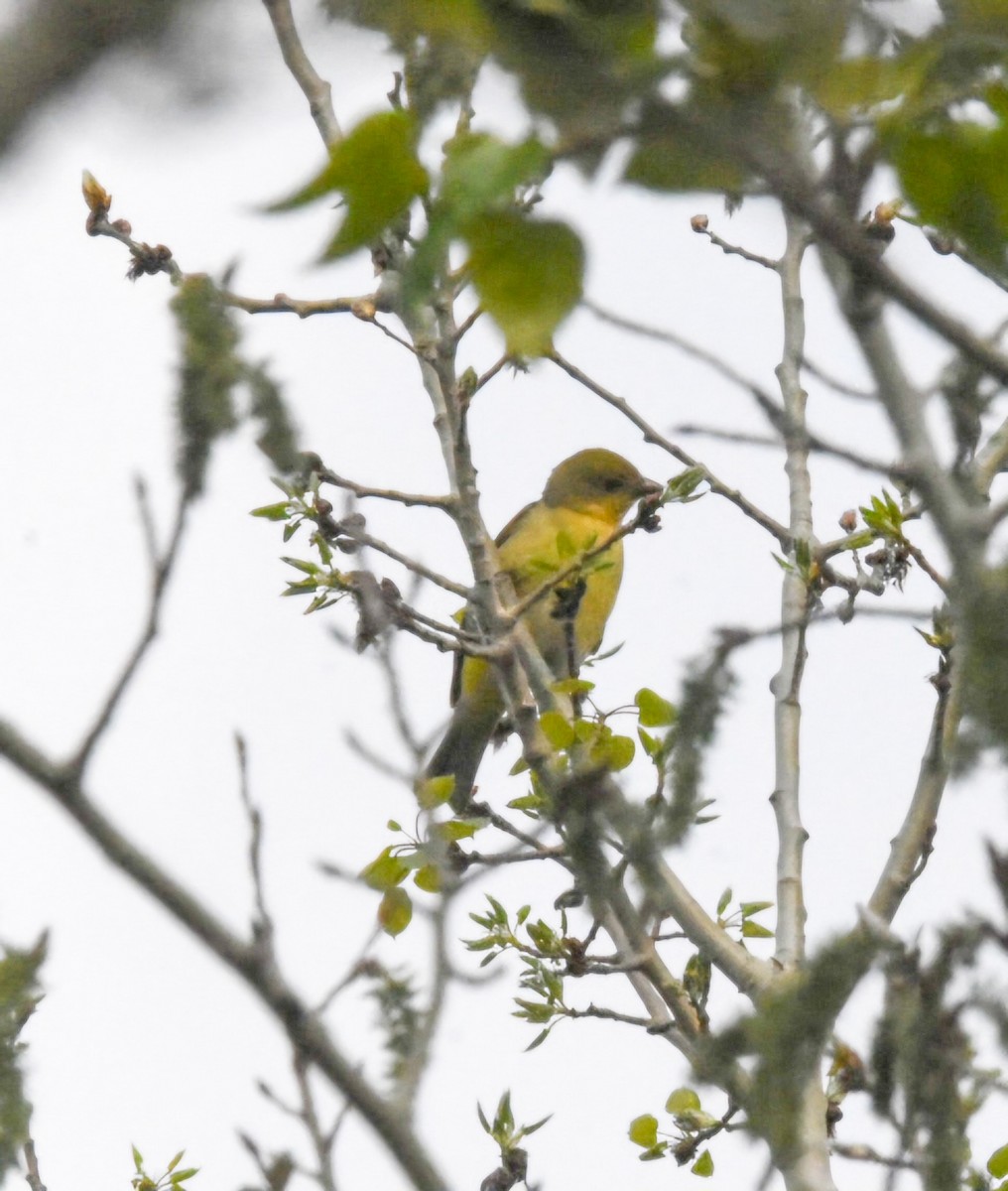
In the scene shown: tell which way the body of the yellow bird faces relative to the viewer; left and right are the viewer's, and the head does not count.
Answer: facing the viewer and to the right of the viewer
